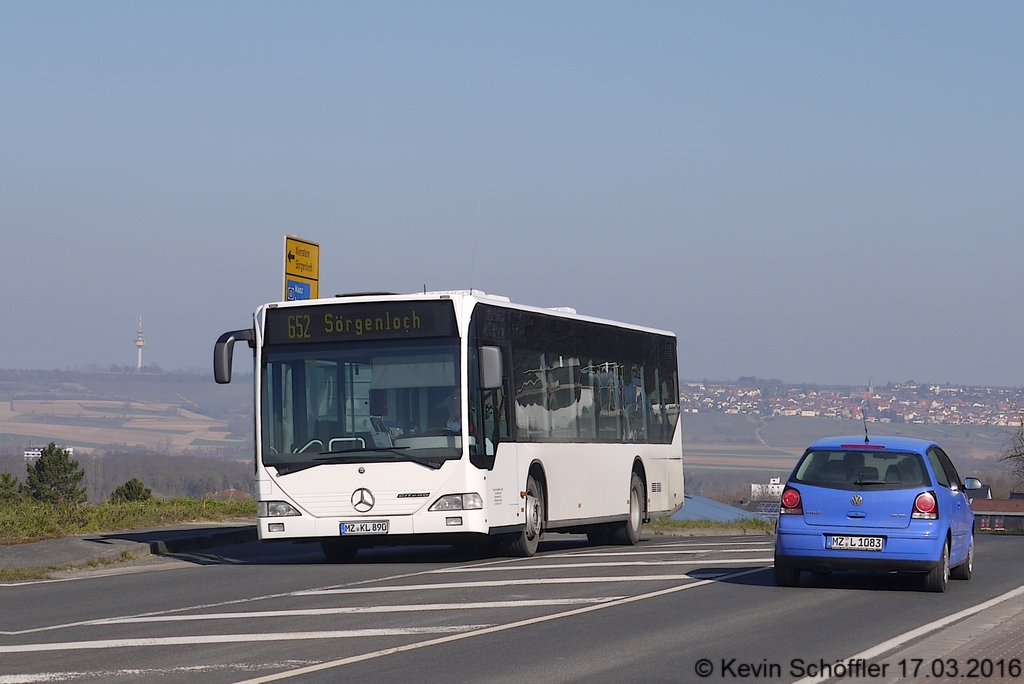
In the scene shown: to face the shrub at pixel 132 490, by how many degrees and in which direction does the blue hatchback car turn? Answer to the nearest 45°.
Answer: approximately 45° to its left

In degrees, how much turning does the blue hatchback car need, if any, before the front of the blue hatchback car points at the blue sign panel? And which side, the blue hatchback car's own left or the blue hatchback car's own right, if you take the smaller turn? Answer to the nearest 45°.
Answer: approximately 45° to the blue hatchback car's own left

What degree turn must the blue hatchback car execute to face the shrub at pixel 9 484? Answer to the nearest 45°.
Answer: approximately 45° to its left

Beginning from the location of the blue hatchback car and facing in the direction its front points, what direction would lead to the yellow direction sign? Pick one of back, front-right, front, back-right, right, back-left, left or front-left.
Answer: front-left

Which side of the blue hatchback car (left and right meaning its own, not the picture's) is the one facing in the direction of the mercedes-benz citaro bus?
left

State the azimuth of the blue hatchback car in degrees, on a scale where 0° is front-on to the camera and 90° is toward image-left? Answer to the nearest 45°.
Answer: approximately 180°
